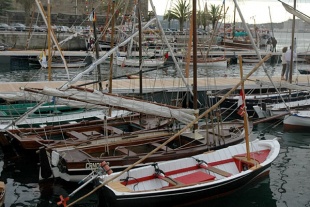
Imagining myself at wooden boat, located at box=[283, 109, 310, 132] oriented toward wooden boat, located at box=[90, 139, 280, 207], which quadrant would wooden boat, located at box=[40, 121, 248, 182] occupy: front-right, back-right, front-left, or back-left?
front-right

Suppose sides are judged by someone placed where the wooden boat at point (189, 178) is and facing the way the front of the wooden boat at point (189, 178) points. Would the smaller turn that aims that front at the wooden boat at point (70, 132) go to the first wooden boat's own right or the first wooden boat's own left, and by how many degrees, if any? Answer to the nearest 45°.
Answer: approximately 90° to the first wooden boat's own left

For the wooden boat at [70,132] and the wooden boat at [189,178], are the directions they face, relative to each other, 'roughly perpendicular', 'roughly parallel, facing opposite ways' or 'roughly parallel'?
roughly parallel

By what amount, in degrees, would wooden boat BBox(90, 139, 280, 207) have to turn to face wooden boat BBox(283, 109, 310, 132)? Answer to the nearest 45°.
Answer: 0° — it already faces it

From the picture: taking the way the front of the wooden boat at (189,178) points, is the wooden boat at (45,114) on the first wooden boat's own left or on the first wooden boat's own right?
on the first wooden boat's own left

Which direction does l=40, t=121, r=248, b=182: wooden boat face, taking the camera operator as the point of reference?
facing away from the viewer and to the right of the viewer

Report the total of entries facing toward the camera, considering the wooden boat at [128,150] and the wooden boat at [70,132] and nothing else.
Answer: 0

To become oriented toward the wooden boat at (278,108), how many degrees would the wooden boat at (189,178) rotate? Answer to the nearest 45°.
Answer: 0° — it already faces it

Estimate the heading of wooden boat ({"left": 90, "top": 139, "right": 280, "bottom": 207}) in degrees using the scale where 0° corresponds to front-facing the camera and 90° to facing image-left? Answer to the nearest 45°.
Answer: approximately 225°

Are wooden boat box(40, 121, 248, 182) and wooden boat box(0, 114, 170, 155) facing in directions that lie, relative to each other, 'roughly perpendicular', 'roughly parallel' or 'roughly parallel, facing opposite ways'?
roughly parallel
